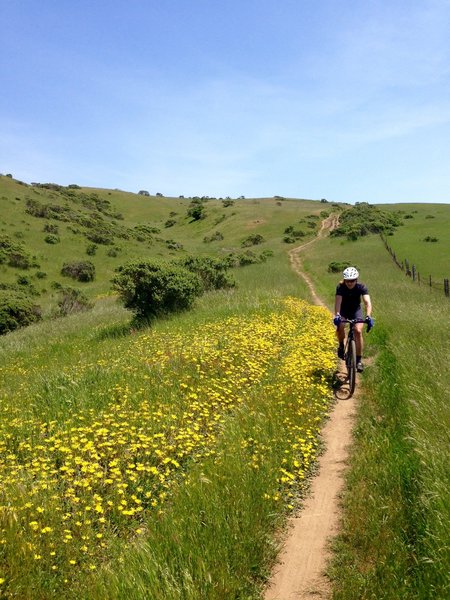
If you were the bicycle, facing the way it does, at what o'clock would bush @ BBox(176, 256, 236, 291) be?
The bush is roughly at 5 o'clock from the bicycle.

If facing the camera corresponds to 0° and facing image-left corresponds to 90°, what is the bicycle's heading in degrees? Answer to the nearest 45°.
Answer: approximately 0°

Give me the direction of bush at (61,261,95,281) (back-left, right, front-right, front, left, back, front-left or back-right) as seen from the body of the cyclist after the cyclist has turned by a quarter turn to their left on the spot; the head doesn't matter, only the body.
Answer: back-left

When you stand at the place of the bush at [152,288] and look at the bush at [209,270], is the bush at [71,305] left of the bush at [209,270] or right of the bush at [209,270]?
left

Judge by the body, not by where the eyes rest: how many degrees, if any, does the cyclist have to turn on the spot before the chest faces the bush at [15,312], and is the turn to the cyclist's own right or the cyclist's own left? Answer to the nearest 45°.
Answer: approximately 135° to the cyclist's own right
